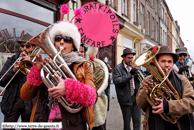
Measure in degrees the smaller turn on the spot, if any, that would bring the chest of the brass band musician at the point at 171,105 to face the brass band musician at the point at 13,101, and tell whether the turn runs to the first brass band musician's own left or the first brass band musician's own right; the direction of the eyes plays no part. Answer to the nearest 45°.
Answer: approximately 90° to the first brass band musician's own right

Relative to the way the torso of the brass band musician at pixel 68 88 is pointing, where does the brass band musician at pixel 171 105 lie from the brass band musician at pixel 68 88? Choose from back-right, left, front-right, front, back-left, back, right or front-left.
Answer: back-left

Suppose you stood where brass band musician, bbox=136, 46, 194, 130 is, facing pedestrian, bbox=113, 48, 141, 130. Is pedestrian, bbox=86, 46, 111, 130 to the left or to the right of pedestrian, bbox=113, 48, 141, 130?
left

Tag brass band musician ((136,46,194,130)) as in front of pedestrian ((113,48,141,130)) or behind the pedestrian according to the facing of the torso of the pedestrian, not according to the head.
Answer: in front

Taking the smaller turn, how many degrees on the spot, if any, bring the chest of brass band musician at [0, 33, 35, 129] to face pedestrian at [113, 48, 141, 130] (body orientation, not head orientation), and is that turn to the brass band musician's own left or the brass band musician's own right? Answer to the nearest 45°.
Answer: approximately 135° to the brass band musician's own left

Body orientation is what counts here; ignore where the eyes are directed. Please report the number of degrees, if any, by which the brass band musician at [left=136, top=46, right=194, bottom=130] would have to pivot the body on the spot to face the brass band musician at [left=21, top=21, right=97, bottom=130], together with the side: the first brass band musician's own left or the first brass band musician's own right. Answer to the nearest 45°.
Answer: approximately 45° to the first brass band musician's own right

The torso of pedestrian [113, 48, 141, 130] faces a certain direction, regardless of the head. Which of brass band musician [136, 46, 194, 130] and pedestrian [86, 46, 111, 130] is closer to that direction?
the brass band musician

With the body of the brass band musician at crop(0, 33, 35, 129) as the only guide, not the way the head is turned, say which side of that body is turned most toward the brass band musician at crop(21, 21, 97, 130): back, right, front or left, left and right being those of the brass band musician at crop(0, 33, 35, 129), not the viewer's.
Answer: left

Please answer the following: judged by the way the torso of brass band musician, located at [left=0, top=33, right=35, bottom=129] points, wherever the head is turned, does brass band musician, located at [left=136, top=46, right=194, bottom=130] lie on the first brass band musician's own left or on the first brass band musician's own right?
on the first brass band musician's own left

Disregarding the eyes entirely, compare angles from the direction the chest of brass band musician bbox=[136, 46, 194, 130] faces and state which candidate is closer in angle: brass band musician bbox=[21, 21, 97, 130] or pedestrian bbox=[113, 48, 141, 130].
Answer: the brass band musician
